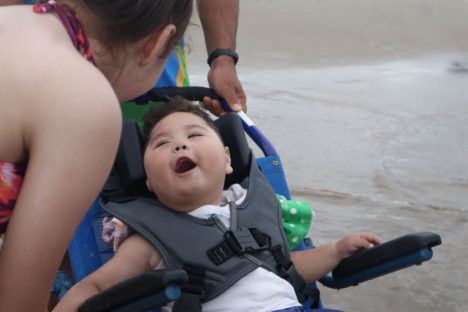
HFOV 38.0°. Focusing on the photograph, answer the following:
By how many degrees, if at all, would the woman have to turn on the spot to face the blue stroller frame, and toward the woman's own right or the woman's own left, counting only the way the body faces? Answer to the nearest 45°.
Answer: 0° — they already face it

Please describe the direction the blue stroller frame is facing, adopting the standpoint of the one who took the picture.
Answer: facing the viewer and to the right of the viewer

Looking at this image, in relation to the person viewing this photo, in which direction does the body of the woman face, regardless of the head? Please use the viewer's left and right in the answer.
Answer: facing away from the viewer and to the right of the viewer

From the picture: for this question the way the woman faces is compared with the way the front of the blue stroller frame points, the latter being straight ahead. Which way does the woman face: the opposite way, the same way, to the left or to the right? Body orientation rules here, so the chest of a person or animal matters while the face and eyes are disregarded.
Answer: to the left

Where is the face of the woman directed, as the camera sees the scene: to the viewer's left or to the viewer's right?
to the viewer's right

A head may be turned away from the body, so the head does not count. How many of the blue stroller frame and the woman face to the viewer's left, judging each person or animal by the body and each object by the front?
0

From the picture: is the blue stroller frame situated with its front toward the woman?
no
